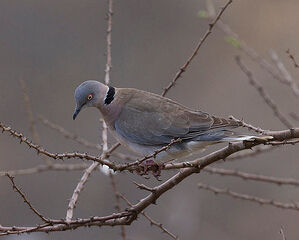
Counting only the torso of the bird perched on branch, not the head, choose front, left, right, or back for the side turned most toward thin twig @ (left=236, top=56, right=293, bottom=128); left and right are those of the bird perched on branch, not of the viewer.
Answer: back

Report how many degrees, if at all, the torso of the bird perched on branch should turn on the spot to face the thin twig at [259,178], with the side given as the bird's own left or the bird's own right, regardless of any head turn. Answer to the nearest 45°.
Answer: approximately 180°

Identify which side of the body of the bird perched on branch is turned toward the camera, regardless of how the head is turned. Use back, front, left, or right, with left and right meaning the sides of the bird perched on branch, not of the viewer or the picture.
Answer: left
